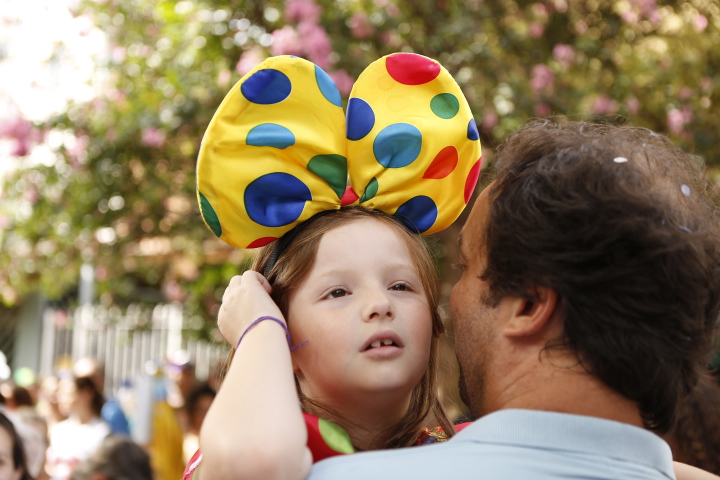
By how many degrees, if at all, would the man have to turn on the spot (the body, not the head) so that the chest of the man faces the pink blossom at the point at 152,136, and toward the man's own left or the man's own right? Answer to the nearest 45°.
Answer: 0° — they already face it

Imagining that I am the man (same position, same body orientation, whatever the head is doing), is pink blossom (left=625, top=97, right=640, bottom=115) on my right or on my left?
on my right

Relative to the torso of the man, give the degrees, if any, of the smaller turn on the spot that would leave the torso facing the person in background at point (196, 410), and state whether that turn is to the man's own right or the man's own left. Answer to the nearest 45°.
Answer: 0° — they already face them

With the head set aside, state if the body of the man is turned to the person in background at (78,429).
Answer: yes

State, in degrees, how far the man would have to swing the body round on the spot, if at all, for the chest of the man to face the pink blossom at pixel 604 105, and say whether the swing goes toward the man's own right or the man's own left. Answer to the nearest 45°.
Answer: approximately 45° to the man's own right

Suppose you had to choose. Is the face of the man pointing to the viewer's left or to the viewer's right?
to the viewer's left

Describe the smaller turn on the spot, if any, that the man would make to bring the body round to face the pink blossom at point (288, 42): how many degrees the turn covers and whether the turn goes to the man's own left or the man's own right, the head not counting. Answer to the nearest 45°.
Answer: approximately 45° to the man's own right

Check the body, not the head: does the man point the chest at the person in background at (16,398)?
yes

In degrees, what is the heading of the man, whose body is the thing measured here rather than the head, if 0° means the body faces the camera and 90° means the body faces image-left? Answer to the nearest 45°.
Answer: approximately 135°
